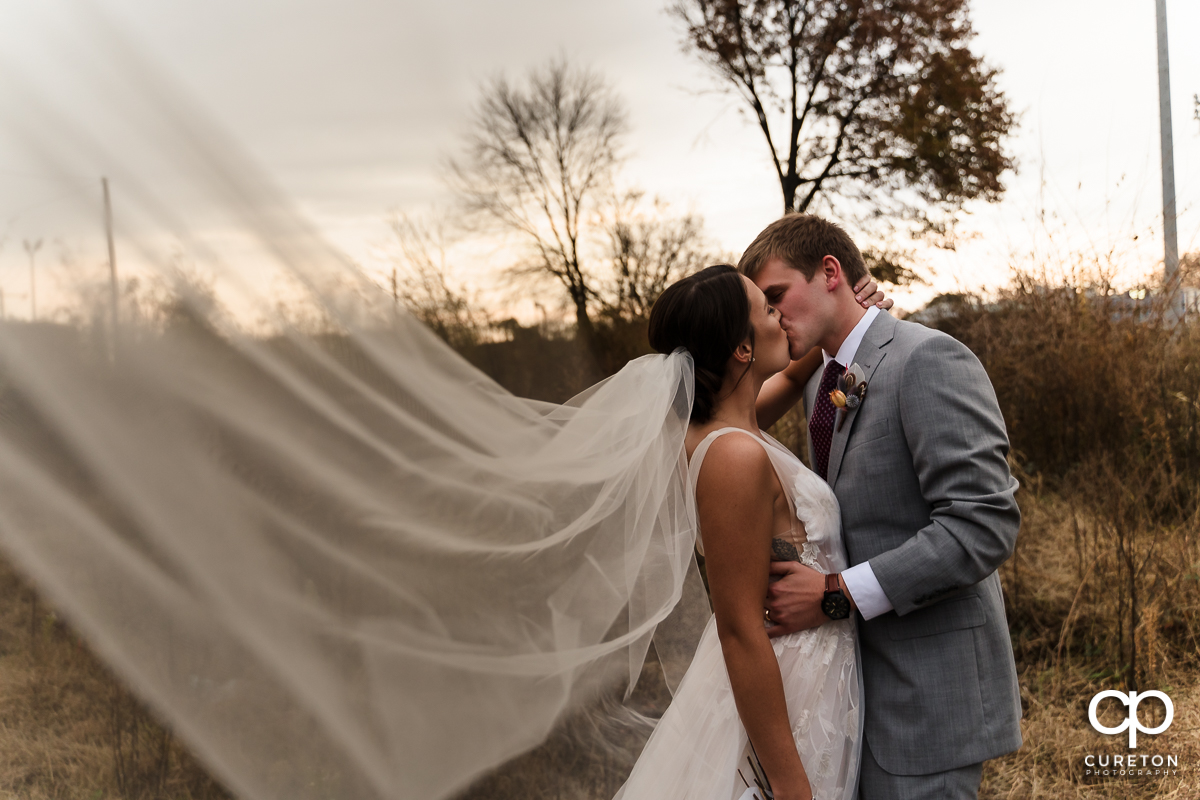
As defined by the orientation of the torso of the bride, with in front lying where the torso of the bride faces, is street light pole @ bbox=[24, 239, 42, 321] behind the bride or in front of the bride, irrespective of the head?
behind

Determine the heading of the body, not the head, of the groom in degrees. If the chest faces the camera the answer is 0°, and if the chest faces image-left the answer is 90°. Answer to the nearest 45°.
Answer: approximately 90°

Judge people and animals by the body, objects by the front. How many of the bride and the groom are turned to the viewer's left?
1

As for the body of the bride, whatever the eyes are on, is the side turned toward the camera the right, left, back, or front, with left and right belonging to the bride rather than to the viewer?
right

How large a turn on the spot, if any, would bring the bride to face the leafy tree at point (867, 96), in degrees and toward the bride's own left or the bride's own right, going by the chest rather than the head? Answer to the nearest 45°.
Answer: approximately 90° to the bride's own left

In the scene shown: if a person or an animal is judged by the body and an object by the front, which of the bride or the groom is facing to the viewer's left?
the groom

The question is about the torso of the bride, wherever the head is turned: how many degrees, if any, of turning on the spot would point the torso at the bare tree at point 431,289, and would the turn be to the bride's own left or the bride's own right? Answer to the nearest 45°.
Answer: approximately 135° to the bride's own left

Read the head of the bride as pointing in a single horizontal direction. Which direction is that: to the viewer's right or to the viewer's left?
to the viewer's right

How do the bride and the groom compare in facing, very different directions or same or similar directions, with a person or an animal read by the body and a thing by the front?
very different directions

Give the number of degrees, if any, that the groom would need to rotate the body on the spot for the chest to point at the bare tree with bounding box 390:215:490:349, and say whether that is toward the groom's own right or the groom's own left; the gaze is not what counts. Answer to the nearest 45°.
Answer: approximately 45° to the groom's own right
